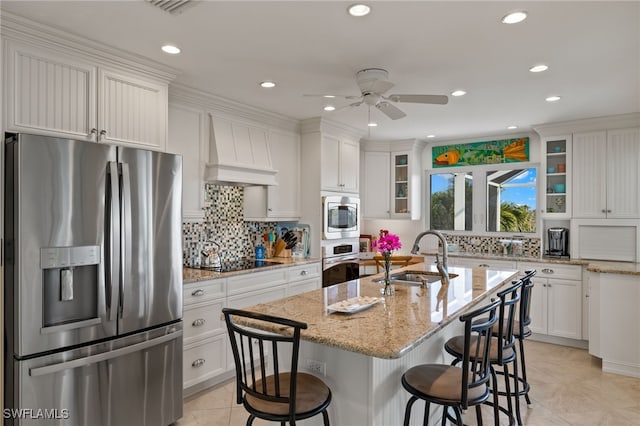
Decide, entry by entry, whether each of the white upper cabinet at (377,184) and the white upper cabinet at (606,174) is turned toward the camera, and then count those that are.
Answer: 2

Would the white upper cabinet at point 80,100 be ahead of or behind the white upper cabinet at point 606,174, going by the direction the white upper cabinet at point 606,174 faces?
ahead

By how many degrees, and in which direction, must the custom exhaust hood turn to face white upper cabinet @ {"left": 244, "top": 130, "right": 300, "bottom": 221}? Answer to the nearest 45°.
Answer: approximately 90° to its left

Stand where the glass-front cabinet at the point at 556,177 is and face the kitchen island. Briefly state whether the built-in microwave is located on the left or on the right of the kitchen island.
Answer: right

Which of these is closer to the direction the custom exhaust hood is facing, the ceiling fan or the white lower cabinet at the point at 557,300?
the ceiling fan

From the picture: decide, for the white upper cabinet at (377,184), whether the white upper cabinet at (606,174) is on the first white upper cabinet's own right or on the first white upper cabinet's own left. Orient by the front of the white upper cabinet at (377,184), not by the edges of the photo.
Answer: on the first white upper cabinet's own left

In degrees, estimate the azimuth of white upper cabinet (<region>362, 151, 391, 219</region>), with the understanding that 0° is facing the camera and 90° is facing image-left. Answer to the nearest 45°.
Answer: approximately 0°

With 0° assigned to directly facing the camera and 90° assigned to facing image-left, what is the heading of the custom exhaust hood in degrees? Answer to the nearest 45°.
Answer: approximately 315°

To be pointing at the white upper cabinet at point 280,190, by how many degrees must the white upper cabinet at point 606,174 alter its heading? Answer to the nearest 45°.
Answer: approximately 45° to its right

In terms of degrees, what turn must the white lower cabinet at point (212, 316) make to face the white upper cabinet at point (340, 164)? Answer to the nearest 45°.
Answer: approximately 90° to its left

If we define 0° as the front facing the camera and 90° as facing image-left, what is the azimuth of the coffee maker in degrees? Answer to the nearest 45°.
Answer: approximately 45°

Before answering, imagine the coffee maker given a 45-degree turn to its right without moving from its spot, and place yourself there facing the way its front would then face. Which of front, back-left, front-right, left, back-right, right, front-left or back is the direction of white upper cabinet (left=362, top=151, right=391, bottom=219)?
front

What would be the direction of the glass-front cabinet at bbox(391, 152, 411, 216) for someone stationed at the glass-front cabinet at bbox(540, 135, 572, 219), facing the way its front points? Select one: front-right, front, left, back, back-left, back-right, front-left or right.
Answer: front-right

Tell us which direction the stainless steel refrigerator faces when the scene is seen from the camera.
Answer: facing the viewer and to the right of the viewer
